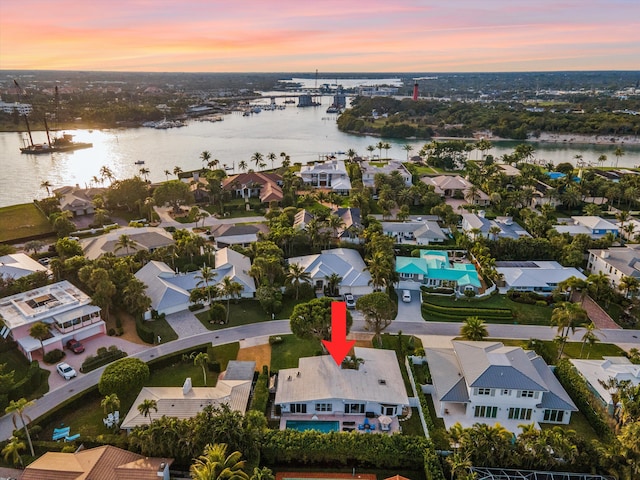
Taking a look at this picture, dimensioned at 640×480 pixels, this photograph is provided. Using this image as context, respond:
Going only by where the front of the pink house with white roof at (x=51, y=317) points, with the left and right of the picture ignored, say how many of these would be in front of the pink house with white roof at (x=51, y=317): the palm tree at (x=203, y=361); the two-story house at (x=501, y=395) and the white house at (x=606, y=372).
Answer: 3

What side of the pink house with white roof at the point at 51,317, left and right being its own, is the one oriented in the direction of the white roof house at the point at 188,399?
front

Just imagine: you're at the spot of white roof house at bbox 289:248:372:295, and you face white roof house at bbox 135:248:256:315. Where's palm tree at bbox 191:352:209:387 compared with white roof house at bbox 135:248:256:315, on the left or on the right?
left

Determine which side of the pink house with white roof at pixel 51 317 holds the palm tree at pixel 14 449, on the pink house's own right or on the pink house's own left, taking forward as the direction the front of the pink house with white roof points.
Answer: on the pink house's own right

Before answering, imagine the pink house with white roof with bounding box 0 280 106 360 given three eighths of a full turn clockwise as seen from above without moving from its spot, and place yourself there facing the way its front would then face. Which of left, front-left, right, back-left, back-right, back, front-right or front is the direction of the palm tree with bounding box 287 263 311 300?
back

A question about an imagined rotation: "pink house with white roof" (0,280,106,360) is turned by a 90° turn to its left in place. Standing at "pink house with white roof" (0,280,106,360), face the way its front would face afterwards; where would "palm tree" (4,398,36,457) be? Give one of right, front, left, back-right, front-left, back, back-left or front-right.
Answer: back-right

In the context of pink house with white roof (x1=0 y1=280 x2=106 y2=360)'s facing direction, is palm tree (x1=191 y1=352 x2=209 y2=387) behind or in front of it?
in front

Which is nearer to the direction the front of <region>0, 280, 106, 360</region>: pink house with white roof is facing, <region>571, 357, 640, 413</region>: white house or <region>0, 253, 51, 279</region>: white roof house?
the white house

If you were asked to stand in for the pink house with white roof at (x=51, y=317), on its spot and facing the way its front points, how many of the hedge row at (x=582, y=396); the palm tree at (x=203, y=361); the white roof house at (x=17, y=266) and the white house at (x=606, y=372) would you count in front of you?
3

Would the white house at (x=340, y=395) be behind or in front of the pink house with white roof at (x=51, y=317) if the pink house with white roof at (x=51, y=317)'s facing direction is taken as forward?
in front

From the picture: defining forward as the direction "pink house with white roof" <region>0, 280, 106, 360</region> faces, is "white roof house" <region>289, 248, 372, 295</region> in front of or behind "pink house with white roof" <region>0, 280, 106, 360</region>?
in front

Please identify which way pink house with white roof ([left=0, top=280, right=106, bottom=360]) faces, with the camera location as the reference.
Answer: facing the viewer and to the right of the viewer

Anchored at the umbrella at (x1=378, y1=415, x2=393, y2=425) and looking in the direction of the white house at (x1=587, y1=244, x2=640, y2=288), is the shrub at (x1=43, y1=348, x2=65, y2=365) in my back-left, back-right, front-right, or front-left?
back-left

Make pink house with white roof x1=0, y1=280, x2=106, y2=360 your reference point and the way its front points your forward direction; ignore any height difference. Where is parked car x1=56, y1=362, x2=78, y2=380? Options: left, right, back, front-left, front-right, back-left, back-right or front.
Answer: front-right

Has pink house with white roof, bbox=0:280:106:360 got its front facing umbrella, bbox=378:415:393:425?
yes
